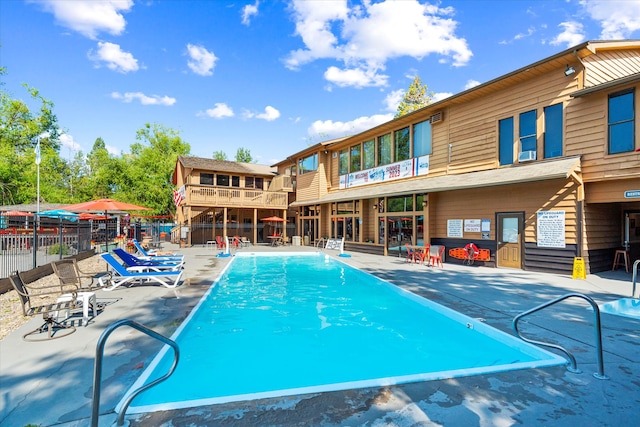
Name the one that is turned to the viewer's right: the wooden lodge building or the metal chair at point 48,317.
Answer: the metal chair

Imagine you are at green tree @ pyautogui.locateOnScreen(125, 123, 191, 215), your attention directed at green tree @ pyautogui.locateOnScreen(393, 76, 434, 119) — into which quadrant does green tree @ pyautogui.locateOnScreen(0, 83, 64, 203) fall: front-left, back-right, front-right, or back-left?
back-right

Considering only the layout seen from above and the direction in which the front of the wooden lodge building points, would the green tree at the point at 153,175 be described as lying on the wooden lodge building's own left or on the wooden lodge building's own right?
on the wooden lodge building's own right

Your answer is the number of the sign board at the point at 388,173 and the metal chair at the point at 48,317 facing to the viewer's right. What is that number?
1

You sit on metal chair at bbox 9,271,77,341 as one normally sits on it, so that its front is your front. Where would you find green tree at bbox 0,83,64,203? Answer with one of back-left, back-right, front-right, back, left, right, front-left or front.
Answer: left

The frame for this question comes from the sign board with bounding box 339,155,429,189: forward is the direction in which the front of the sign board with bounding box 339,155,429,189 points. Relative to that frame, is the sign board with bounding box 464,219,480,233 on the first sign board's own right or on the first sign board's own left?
on the first sign board's own left

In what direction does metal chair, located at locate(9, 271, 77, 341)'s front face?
to the viewer's right

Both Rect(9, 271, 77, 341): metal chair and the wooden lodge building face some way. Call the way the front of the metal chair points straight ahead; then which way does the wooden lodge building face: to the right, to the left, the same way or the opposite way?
the opposite way

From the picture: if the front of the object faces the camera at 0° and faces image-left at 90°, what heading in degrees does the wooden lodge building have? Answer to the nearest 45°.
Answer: approximately 45°

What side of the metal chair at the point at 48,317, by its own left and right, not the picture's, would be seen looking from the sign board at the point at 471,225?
front

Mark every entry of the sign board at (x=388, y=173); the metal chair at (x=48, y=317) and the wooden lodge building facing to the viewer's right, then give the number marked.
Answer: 1
